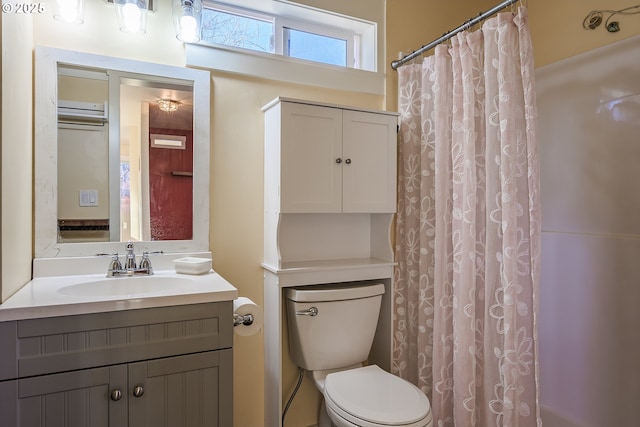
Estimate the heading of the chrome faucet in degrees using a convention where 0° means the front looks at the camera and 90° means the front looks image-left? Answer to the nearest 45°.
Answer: approximately 0°

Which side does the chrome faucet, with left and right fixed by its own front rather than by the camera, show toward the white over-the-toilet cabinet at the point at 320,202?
left

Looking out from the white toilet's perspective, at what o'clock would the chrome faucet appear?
The chrome faucet is roughly at 4 o'clock from the white toilet.

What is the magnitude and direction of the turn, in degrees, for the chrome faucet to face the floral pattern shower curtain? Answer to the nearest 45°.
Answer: approximately 45° to its left

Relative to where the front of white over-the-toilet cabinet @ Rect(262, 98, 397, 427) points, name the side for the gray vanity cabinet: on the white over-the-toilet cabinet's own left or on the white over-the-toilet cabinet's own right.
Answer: on the white over-the-toilet cabinet's own right

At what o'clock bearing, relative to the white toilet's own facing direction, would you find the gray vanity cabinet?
The gray vanity cabinet is roughly at 3 o'clock from the white toilet.

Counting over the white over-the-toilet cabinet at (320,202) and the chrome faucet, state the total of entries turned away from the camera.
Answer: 0
